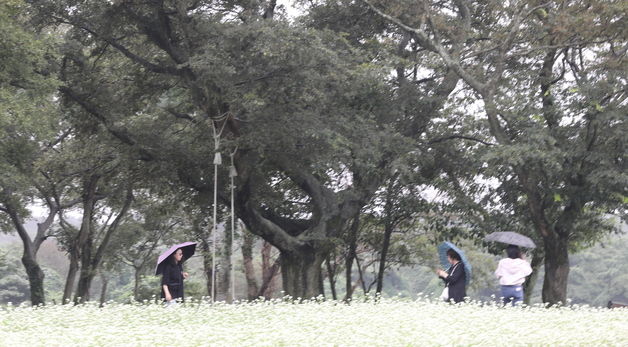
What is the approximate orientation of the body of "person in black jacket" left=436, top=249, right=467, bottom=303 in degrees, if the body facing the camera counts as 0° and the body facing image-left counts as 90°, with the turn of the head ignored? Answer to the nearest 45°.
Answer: approximately 90°

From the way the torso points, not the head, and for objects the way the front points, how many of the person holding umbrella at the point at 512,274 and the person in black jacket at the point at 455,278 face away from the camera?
1

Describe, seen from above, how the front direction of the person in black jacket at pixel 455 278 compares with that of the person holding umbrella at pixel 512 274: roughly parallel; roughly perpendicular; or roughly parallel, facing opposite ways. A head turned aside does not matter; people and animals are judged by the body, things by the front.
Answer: roughly perpendicular

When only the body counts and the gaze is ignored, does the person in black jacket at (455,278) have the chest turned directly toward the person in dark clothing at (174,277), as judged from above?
yes

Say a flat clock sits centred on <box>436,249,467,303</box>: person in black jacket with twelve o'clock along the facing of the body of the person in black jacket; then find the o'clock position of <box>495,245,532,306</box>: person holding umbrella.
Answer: The person holding umbrella is roughly at 5 o'clock from the person in black jacket.

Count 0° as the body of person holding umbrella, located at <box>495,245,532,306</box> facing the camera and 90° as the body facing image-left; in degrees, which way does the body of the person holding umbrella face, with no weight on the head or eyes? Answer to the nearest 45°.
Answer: approximately 180°

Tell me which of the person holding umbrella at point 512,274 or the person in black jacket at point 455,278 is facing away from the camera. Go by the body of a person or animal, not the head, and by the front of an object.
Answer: the person holding umbrella

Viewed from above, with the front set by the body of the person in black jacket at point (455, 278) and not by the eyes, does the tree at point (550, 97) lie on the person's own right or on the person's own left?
on the person's own right

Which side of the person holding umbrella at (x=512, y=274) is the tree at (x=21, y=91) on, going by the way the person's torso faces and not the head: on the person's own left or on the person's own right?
on the person's own left
